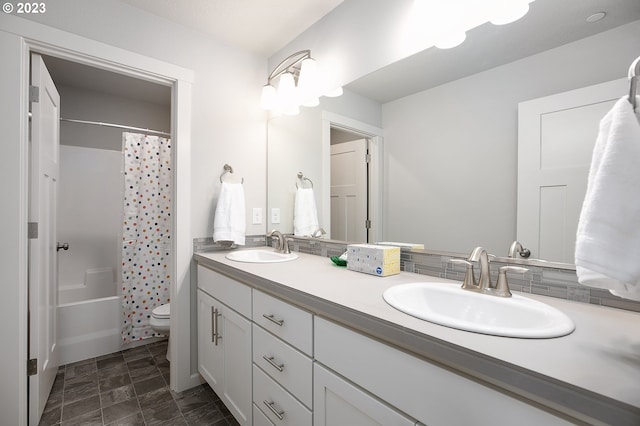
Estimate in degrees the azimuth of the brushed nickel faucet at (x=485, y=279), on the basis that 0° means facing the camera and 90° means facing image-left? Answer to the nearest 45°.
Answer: approximately 45°

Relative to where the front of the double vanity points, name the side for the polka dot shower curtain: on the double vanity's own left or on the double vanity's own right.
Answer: on the double vanity's own right

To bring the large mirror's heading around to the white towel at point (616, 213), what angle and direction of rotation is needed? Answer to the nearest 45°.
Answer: approximately 45° to its left

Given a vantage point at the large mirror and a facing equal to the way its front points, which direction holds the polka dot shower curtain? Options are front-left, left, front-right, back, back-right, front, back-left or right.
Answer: front-right

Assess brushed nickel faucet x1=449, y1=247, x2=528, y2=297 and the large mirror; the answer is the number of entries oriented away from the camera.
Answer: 0

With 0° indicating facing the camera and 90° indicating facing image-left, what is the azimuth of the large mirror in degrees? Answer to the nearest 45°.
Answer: approximately 45°

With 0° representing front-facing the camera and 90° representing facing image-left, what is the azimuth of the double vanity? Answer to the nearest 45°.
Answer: approximately 45°

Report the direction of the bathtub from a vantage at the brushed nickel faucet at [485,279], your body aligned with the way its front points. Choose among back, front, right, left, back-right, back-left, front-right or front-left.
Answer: front-right
